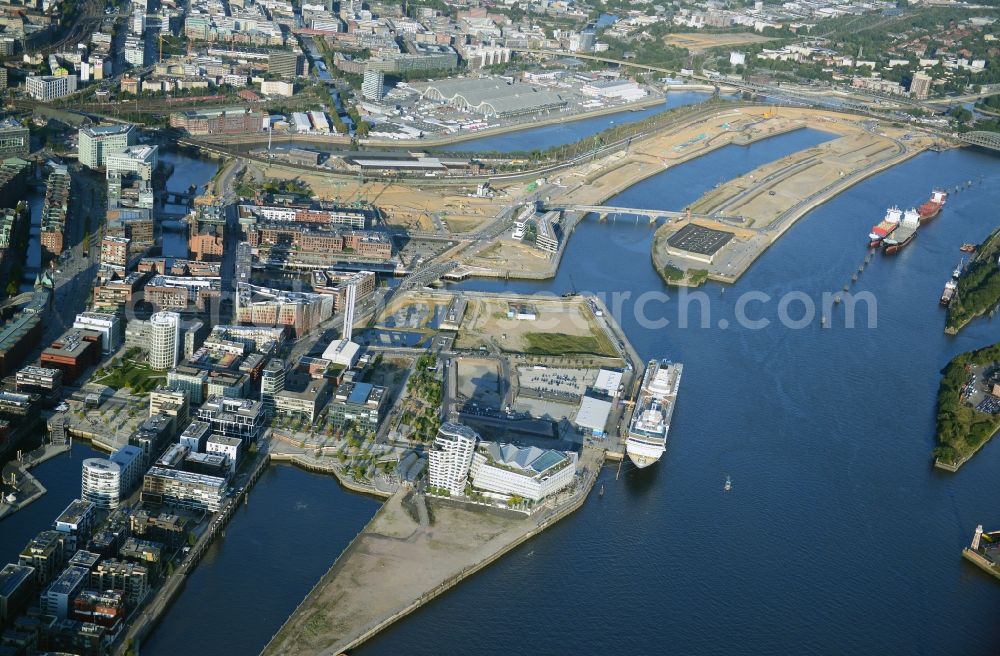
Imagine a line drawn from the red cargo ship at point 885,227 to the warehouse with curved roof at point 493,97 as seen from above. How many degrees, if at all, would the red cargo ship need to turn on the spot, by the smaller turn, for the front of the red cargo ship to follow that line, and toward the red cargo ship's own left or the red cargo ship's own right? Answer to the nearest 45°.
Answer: approximately 90° to the red cargo ship's own right

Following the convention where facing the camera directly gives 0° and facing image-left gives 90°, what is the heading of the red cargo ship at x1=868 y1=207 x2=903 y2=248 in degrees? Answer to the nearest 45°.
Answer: approximately 45°

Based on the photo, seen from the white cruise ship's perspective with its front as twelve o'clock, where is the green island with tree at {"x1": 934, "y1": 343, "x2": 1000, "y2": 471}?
The green island with tree is roughly at 8 o'clock from the white cruise ship.

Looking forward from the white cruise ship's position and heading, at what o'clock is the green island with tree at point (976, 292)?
The green island with tree is roughly at 7 o'clock from the white cruise ship.

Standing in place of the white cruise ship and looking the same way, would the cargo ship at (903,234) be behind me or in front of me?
behind

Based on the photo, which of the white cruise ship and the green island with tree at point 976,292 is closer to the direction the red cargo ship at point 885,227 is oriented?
the white cruise ship

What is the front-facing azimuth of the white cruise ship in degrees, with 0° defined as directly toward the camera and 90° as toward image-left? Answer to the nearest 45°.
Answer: approximately 0°

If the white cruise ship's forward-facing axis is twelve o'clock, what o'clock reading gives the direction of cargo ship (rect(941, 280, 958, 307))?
The cargo ship is roughly at 7 o'clock from the white cruise ship.

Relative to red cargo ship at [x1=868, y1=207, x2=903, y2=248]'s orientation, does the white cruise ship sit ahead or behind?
ahead
